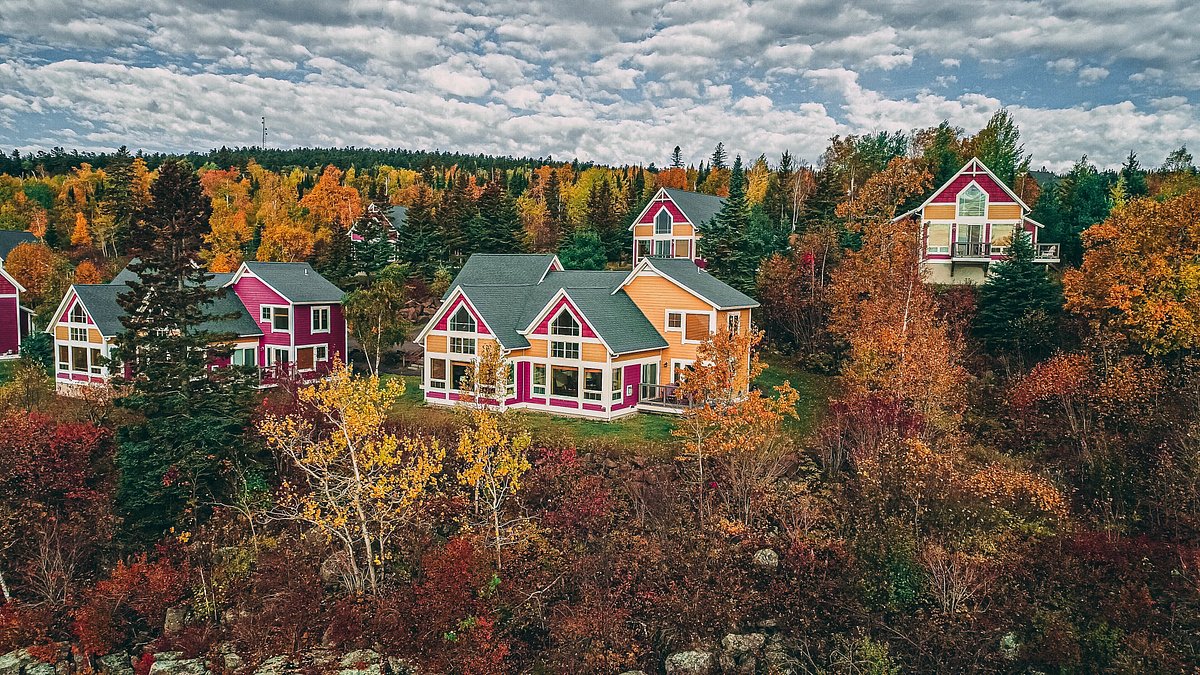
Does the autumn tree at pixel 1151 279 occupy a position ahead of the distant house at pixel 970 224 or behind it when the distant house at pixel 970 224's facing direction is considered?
ahead

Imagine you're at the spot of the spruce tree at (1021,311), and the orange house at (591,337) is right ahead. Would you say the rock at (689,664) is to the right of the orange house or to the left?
left

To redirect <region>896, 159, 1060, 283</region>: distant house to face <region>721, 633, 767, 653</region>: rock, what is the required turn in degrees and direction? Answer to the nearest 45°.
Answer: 0° — it already faces it

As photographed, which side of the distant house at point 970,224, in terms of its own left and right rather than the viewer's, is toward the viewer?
front

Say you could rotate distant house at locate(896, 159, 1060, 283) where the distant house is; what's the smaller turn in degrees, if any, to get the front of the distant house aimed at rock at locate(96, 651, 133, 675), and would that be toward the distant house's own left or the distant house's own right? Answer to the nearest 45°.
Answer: approximately 45° to the distant house's own right

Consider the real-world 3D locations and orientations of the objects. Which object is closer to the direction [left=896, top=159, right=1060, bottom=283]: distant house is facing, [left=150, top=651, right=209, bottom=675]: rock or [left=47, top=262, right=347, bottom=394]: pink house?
the rock

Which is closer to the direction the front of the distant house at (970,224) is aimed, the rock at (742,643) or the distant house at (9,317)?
the rock

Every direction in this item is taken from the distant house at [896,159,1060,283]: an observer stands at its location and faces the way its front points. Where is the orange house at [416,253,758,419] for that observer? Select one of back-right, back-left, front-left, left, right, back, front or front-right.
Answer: front-right

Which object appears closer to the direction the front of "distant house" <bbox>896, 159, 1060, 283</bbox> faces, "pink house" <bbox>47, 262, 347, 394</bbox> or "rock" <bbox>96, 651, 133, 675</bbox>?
the rock

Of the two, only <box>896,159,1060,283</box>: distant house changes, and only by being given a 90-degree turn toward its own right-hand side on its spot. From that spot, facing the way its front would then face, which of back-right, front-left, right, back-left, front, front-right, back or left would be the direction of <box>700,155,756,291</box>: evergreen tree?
front

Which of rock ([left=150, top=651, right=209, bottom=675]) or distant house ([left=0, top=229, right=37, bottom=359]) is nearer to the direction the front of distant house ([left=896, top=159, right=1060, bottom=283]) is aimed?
the rock

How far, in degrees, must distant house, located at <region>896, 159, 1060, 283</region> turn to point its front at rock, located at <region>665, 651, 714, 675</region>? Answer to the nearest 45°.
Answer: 0° — it already faces it

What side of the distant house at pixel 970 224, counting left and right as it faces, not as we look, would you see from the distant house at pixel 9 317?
right

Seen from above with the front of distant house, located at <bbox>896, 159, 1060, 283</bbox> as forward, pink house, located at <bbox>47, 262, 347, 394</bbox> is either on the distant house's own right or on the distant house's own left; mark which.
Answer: on the distant house's own right
